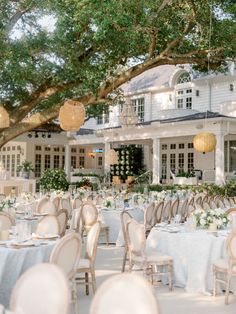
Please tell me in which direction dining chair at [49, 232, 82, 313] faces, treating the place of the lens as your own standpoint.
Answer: facing away from the viewer and to the left of the viewer

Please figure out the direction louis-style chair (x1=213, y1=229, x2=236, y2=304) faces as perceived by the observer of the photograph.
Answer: facing away from the viewer and to the left of the viewer

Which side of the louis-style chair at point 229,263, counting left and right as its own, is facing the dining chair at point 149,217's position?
front

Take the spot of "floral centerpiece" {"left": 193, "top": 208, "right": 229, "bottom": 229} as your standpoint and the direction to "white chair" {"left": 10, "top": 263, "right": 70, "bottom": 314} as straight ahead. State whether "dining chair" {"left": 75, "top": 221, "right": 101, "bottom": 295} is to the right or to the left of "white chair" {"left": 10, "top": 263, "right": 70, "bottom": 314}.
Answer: right

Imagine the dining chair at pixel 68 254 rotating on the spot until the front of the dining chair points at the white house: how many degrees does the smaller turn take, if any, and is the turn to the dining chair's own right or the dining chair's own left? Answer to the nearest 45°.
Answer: approximately 45° to the dining chair's own right

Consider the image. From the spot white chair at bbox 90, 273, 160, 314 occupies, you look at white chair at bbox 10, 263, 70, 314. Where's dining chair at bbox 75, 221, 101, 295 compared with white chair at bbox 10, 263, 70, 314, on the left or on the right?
right
